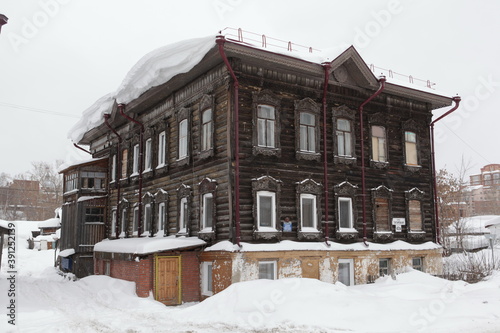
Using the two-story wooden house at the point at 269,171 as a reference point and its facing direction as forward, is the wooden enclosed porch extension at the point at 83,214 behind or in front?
behind

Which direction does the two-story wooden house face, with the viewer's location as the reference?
facing the viewer and to the right of the viewer
